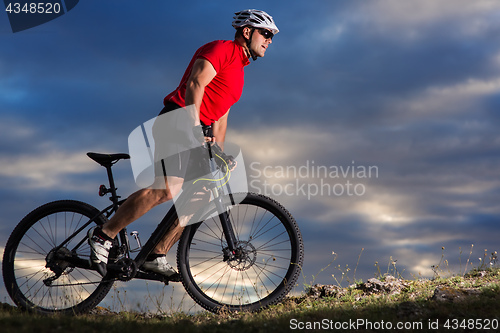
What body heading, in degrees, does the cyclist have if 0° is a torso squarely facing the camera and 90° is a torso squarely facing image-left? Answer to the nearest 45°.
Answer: approximately 270°

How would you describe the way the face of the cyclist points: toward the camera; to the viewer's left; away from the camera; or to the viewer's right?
to the viewer's right
